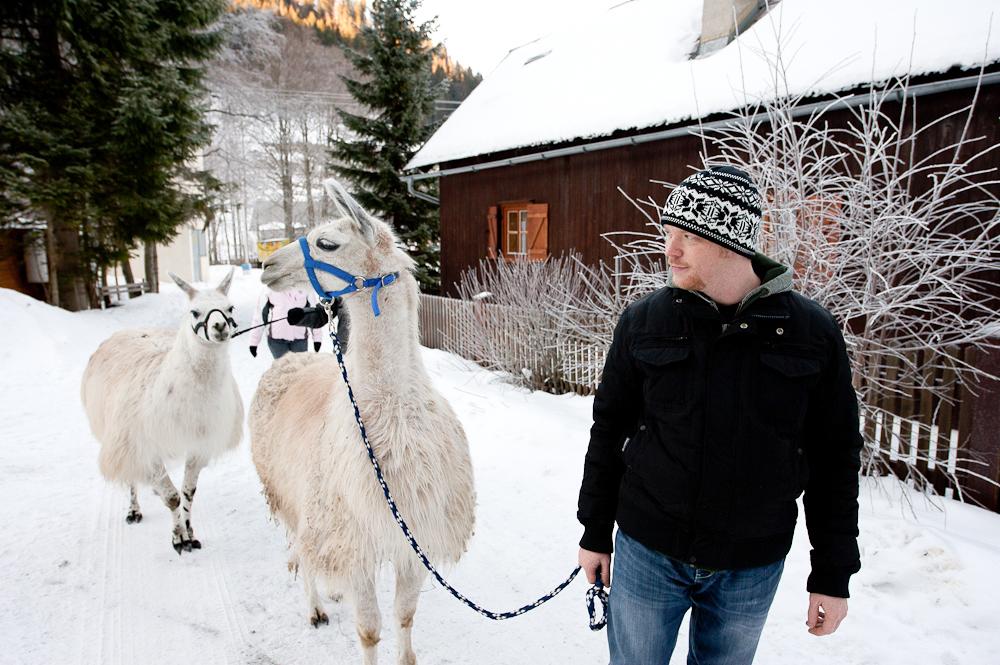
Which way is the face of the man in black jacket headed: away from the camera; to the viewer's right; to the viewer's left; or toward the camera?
to the viewer's left

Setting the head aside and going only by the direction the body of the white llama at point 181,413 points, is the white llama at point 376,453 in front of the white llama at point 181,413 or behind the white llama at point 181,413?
in front

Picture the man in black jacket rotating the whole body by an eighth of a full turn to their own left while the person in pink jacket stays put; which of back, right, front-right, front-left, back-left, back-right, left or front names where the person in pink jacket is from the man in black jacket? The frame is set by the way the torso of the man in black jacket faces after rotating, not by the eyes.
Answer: back

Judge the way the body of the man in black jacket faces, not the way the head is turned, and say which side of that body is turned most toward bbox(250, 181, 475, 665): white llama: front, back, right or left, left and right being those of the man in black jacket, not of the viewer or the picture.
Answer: right

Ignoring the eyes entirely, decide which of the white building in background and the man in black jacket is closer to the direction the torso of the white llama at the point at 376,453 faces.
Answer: the man in black jacket

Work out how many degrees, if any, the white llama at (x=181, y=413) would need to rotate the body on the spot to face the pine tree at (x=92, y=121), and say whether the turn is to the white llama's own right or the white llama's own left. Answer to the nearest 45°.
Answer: approximately 135° to the white llama's own left

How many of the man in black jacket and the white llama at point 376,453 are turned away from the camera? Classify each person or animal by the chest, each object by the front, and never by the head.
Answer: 0

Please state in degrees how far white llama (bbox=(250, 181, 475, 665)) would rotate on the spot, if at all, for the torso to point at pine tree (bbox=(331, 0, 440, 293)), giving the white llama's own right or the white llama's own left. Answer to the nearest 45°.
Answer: approximately 135° to the white llama's own left

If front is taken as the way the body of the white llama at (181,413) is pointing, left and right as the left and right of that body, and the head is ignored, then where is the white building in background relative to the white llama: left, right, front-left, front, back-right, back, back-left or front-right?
back-left

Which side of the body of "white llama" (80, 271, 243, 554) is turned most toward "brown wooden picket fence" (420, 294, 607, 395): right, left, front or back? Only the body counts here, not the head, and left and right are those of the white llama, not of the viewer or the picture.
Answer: left

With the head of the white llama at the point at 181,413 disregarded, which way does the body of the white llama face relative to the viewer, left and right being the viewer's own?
facing the viewer and to the right of the viewer
